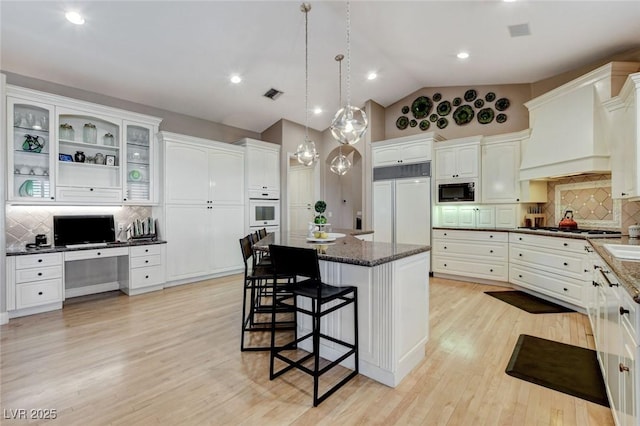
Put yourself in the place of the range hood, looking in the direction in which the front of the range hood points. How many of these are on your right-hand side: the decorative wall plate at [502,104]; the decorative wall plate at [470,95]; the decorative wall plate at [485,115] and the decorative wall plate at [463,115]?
4

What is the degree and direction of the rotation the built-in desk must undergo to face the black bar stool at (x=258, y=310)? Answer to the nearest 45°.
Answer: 0° — it already faces it

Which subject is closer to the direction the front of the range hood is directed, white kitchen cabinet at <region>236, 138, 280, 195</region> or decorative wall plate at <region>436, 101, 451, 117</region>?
the white kitchen cabinet

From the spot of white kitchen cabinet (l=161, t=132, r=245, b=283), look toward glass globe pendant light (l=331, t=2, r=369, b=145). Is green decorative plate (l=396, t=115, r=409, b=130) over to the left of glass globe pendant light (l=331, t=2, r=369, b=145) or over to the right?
left

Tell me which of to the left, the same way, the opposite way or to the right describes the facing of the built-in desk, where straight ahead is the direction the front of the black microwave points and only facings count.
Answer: to the left

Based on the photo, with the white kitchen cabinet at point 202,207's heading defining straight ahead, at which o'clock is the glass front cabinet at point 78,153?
The glass front cabinet is roughly at 4 o'clock from the white kitchen cabinet.

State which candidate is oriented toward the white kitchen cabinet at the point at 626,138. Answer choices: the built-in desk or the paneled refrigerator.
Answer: the built-in desk

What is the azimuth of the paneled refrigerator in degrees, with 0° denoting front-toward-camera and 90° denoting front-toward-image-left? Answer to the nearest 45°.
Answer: approximately 45°

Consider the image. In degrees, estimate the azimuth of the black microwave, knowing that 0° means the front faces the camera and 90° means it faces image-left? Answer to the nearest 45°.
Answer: approximately 0°

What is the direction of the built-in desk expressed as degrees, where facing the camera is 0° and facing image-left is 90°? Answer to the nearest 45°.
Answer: approximately 315°
